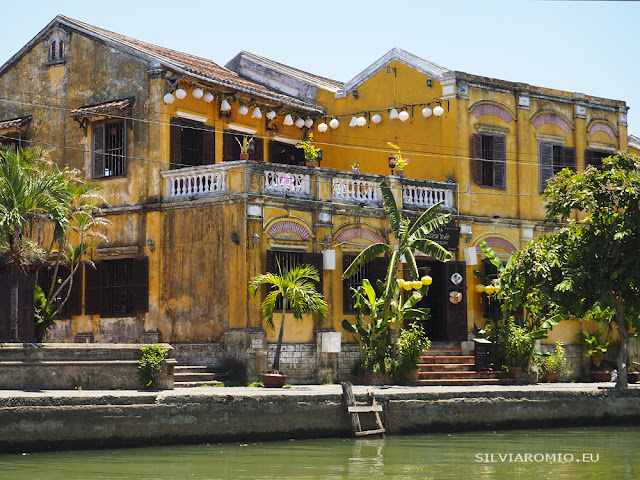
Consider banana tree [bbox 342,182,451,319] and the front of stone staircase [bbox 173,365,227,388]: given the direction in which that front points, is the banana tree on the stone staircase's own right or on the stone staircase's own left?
on the stone staircase's own left

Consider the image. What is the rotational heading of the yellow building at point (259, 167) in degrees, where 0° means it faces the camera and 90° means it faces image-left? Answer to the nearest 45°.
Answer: approximately 315°

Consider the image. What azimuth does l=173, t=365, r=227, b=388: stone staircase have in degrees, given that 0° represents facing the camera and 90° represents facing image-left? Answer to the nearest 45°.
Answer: approximately 0°

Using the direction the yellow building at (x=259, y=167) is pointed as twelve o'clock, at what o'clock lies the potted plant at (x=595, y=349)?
The potted plant is roughly at 10 o'clock from the yellow building.
